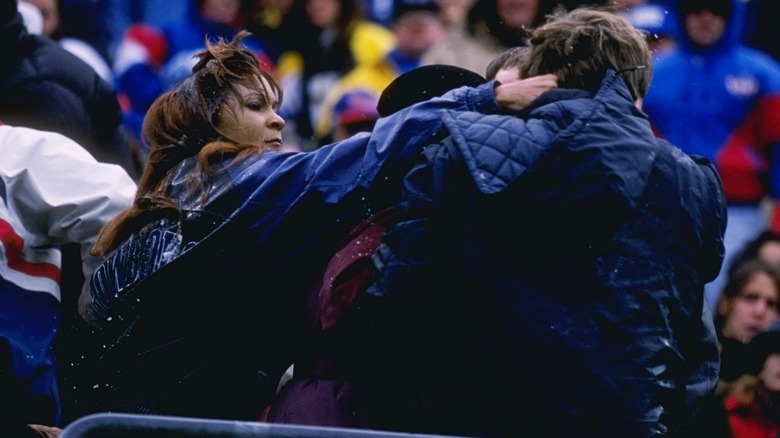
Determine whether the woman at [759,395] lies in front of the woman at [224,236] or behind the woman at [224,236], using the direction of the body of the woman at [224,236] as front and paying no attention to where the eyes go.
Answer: in front

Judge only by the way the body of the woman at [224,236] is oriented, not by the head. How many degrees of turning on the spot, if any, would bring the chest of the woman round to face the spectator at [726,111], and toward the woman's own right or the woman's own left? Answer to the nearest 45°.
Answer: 0° — they already face them

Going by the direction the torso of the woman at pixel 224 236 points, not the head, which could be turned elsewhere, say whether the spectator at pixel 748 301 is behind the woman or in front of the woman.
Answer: in front

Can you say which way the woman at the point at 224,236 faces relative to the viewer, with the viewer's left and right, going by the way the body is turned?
facing away from the viewer and to the right of the viewer
